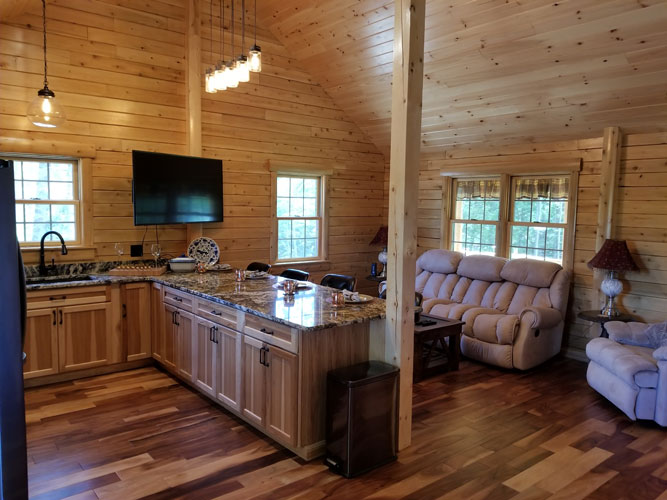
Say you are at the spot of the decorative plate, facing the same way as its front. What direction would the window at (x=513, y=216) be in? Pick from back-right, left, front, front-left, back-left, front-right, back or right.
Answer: left

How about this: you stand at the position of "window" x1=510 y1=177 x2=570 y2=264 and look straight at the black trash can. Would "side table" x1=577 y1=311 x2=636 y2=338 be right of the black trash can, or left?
left

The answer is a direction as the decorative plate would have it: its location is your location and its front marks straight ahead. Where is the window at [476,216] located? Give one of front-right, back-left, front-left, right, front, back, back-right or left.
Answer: left

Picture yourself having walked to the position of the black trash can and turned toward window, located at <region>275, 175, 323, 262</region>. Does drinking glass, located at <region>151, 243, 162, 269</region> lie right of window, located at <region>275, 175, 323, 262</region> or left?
left

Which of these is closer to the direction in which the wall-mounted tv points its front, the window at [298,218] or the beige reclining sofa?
the beige reclining sofa

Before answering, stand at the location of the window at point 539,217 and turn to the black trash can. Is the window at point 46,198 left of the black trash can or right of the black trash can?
right

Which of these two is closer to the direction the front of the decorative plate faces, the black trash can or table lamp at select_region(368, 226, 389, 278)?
the black trash can
